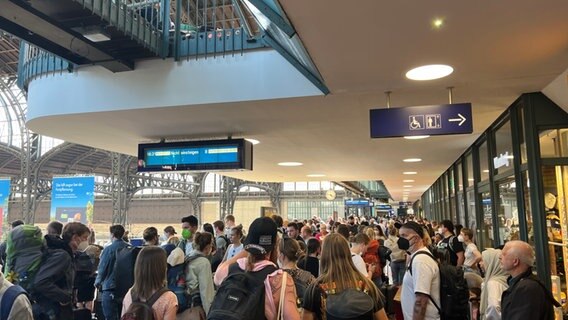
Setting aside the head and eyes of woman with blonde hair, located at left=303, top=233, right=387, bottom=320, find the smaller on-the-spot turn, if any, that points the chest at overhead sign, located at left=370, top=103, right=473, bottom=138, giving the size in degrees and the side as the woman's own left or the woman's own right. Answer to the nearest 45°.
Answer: approximately 45° to the woman's own right

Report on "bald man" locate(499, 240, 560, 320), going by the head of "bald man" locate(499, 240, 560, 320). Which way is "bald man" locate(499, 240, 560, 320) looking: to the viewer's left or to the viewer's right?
to the viewer's left

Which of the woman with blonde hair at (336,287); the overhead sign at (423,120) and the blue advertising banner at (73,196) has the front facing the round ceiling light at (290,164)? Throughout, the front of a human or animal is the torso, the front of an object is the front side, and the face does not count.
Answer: the woman with blonde hair

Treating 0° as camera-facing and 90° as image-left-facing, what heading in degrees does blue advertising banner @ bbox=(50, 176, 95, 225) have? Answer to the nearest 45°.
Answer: approximately 0°

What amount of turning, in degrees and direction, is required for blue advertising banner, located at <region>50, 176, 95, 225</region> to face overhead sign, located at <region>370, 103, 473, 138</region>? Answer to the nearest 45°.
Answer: approximately 45° to its left

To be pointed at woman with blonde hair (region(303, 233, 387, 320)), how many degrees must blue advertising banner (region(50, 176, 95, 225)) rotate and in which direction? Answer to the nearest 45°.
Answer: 0° — it already faces them

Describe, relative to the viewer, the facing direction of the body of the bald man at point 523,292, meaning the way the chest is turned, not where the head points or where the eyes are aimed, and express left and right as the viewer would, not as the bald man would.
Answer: facing to the left of the viewer

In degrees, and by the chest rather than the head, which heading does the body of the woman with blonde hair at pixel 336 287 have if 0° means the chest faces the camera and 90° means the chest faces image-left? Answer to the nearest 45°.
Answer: approximately 180°
